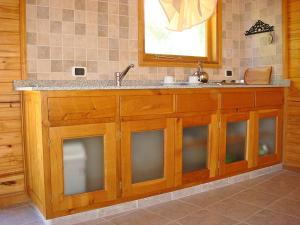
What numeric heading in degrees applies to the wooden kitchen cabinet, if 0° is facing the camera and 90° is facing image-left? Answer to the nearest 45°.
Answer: approximately 315°
